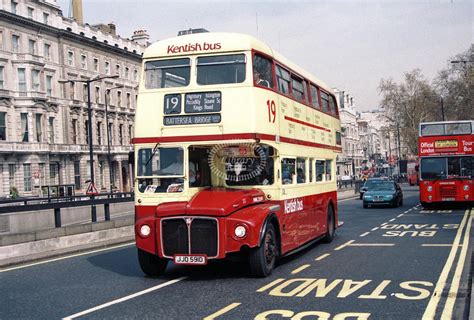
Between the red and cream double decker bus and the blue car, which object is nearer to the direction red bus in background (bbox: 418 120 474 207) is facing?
the red and cream double decker bus

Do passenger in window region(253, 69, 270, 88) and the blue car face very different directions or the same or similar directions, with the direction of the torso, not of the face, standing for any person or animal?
same or similar directions

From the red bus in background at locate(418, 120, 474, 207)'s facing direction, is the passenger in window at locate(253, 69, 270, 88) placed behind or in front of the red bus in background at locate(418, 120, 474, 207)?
in front

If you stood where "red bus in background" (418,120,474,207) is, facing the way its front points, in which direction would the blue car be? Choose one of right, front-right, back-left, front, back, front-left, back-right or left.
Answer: back-right

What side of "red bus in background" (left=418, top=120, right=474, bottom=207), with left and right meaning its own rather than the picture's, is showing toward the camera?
front

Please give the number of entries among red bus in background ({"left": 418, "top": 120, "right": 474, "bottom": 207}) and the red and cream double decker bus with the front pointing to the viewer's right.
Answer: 0

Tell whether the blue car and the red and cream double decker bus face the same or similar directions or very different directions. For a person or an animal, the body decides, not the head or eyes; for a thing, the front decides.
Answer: same or similar directions

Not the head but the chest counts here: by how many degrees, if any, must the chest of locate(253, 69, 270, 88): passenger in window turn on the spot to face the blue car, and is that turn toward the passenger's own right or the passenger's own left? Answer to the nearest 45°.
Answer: approximately 135° to the passenger's own right

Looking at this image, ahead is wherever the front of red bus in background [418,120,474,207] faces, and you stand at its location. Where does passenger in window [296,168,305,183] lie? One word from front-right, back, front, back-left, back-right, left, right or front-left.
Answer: front

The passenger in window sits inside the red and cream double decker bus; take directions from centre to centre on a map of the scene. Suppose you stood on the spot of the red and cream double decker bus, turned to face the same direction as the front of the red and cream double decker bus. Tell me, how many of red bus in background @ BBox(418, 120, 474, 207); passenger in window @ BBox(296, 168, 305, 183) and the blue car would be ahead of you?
0

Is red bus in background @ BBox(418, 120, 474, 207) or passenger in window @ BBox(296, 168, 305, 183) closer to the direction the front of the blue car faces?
the passenger in window

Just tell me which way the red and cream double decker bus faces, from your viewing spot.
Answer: facing the viewer and to the left of the viewer

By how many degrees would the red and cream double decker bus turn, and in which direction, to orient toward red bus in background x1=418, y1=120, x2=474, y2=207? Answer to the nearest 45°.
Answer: approximately 180°

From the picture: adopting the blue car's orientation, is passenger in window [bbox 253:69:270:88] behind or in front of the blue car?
in front
